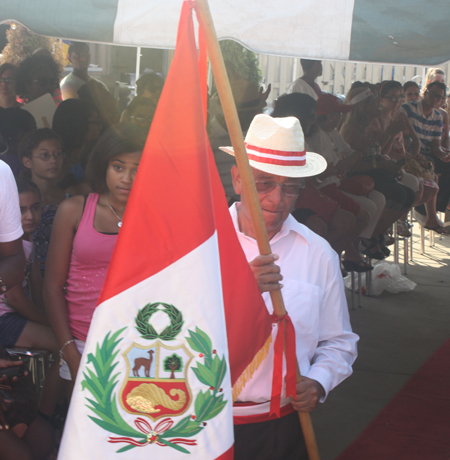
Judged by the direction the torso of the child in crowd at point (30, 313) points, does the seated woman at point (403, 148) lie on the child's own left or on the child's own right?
on the child's own left

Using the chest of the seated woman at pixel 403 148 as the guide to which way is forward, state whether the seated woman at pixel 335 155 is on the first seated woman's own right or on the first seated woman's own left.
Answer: on the first seated woman's own right

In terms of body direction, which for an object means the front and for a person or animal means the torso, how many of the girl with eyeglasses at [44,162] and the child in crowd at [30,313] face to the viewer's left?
0

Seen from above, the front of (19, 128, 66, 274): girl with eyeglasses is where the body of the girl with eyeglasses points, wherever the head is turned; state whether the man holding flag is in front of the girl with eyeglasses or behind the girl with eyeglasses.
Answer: in front
